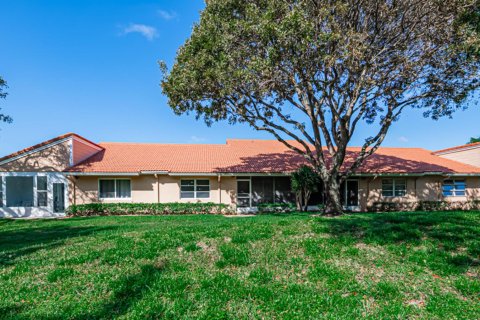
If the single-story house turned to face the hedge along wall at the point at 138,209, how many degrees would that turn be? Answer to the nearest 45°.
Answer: approximately 45° to its right

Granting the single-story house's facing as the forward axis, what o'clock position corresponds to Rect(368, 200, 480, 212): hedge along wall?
The hedge along wall is roughly at 9 o'clock from the single-story house.

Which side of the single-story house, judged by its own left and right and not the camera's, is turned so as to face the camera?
front

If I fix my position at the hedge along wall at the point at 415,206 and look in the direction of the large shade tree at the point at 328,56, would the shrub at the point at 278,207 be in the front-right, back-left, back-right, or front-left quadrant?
front-right
